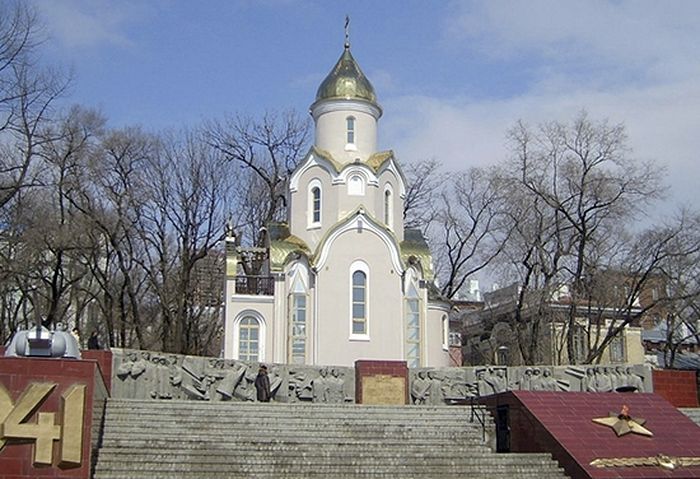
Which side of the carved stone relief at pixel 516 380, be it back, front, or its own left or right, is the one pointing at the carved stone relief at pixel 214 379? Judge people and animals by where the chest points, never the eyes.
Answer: right

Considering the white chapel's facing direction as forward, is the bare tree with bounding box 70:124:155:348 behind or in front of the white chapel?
in front

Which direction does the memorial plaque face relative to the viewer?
toward the camera

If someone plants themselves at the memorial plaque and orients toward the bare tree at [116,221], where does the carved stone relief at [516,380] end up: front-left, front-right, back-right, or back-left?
back-right

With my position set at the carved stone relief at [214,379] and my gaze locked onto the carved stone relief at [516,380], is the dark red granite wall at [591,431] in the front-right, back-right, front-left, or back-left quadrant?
front-right

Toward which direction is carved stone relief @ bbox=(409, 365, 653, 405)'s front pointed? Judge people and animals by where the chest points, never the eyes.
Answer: toward the camera

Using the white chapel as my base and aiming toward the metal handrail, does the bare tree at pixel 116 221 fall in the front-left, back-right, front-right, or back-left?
back-right

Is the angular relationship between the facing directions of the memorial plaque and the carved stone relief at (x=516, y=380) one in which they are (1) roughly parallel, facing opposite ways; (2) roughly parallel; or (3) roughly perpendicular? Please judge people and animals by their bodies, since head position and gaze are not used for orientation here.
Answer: roughly parallel

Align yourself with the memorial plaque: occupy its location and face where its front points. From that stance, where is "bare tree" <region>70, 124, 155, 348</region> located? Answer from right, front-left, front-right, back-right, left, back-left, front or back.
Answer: back-right
